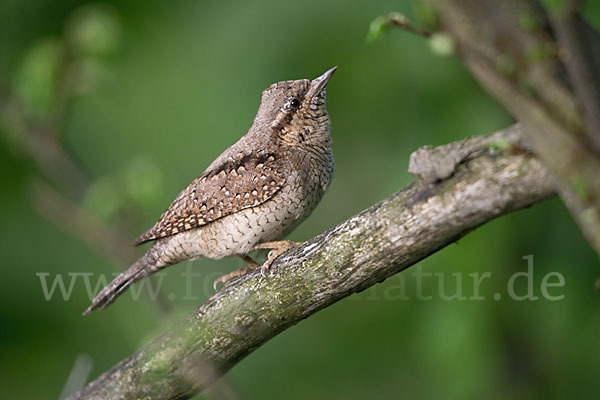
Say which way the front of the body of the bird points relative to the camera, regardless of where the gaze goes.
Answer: to the viewer's right
